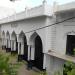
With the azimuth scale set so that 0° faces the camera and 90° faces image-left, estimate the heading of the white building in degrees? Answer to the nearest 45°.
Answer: approximately 45°
